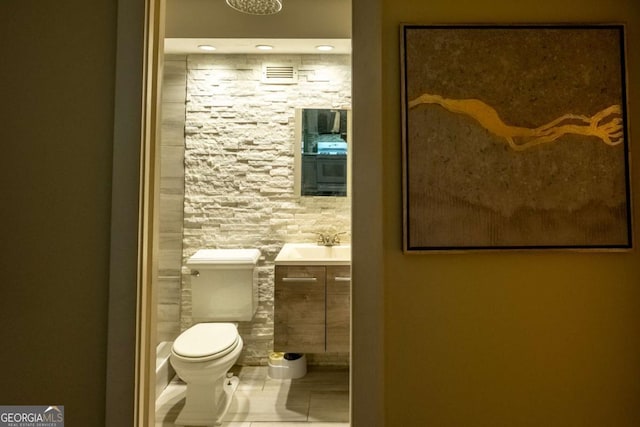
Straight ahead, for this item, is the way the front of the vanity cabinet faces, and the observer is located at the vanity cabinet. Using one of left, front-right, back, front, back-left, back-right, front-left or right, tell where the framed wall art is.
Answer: front-left

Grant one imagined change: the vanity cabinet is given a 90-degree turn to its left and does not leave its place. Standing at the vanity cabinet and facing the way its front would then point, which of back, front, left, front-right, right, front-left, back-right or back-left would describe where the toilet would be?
back

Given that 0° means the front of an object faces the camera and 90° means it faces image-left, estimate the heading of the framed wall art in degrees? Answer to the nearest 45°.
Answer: approximately 0°

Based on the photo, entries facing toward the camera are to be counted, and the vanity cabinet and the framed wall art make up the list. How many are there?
2

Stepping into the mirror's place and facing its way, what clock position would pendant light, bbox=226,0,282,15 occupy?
The pendant light is roughly at 1 o'clock from the mirror.

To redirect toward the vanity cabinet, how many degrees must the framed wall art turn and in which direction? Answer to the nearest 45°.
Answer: approximately 135° to its right

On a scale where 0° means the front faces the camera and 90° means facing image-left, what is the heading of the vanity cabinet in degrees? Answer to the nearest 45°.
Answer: approximately 0°

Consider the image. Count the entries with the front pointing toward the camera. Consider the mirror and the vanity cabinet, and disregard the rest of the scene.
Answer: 2

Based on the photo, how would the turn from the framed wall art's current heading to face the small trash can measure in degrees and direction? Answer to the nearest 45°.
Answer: approximately 135° to its right
